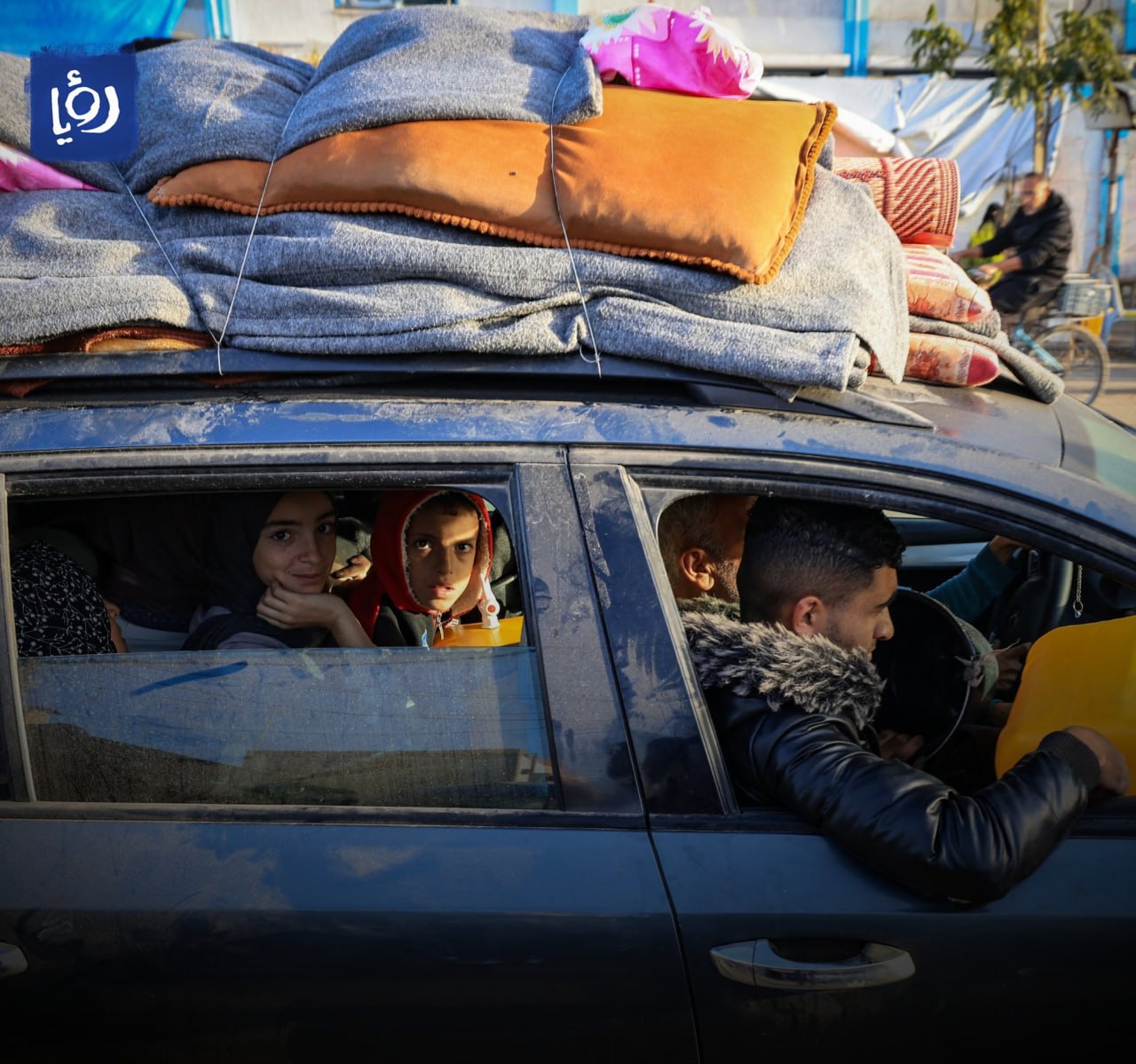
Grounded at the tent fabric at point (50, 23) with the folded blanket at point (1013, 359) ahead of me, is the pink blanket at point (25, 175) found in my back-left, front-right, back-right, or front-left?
front-right

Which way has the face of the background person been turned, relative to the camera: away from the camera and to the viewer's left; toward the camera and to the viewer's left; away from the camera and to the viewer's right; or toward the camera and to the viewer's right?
toward the camera and to the viewer's left

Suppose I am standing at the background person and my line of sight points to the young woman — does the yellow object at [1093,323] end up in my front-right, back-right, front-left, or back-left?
back-left

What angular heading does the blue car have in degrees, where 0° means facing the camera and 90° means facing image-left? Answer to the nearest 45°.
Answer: approximately 270°

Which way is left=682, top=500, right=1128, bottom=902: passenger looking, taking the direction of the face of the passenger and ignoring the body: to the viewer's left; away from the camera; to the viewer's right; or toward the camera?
to the viewer's right

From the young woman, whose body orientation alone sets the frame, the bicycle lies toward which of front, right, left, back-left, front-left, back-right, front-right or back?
left

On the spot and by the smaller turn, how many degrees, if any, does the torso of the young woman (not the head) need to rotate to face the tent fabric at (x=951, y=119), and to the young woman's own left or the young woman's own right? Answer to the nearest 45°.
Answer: approximately 90° to the young woman's own left

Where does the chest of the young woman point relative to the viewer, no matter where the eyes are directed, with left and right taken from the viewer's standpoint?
facing the viewer and to the right of the viewer
